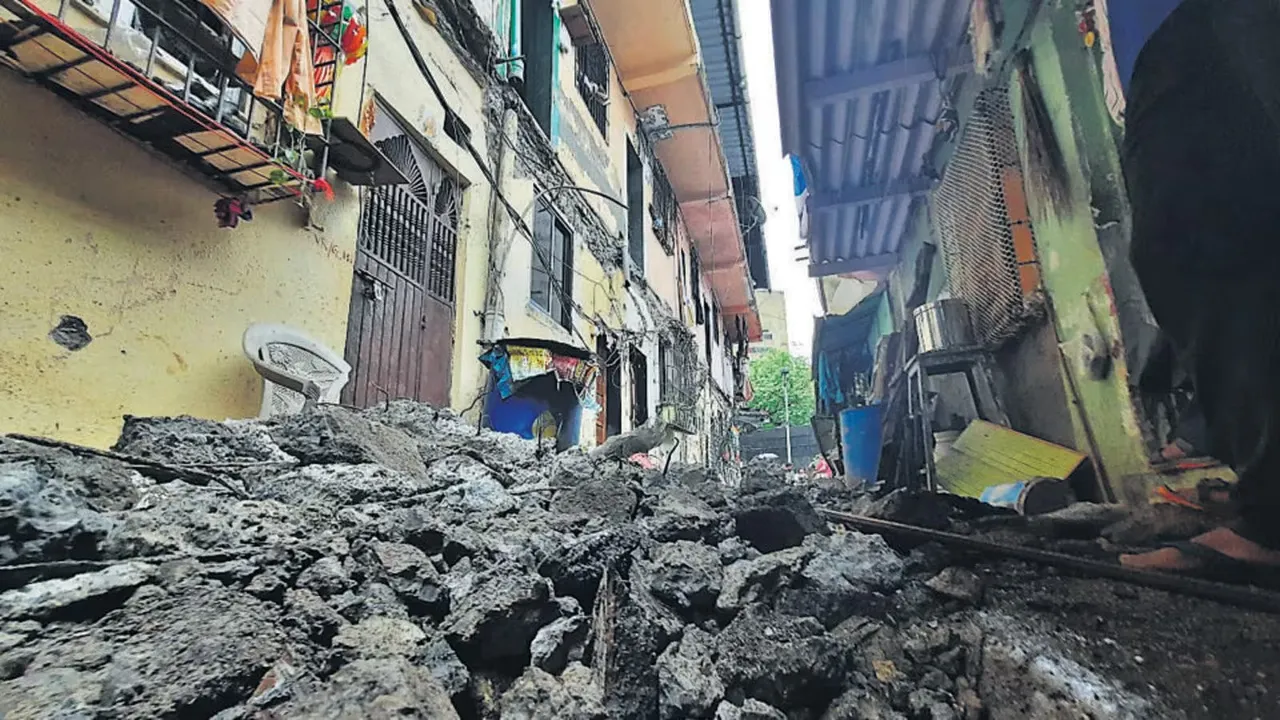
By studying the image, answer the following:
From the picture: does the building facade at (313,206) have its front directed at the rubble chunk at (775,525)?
yes

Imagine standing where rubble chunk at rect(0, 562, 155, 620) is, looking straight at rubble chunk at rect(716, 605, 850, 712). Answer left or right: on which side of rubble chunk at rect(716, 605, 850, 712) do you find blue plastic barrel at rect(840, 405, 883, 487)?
left

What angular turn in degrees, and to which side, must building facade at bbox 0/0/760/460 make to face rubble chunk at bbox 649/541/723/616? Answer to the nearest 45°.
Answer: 0° — it already faces it
